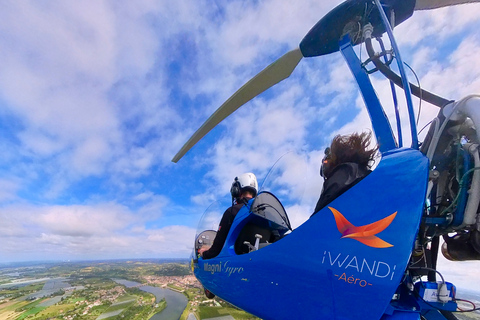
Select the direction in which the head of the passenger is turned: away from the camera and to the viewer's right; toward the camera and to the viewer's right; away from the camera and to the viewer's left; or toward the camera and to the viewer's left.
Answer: away from the camera and to the viewer's left

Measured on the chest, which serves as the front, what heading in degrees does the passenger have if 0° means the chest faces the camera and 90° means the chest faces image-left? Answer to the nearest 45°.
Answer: approximately 135°
